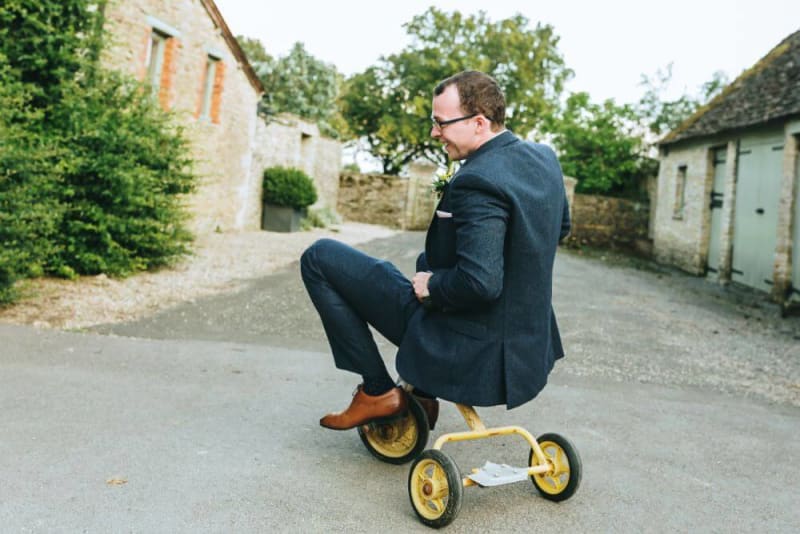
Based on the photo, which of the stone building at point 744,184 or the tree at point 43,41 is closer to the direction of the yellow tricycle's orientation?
the tree

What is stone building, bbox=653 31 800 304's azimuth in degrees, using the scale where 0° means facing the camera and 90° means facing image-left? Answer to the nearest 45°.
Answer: approximately 45°

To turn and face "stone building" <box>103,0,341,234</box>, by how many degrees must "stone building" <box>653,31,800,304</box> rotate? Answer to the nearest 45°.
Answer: approximately 45° to its right

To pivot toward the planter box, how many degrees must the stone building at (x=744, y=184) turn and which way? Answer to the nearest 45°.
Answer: approximately 45° to its right

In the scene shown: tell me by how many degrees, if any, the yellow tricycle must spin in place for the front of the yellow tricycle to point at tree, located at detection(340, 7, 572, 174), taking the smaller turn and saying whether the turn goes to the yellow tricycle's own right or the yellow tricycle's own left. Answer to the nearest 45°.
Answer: approximately 45° to the yellow tricycle's own right

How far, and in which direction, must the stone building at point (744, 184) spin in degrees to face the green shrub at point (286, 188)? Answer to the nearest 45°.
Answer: approximately 45° to its right

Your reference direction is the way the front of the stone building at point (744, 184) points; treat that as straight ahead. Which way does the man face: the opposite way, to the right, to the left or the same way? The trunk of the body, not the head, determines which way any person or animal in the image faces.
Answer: to the right

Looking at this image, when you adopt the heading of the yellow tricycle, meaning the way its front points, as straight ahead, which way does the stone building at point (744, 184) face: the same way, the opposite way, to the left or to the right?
to the left

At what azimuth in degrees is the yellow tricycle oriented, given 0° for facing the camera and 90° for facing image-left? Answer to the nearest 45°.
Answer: approximately 135°

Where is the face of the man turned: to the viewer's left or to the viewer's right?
to the viewer's left

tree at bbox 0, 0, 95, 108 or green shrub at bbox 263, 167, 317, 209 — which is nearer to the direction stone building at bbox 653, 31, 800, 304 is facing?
the tree

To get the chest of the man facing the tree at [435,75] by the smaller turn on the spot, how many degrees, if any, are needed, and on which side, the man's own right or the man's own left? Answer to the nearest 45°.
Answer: approximately 45° to the man's own right
